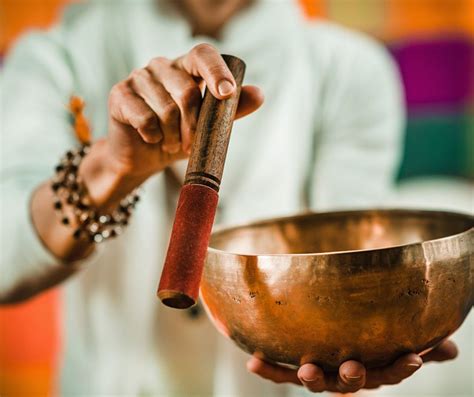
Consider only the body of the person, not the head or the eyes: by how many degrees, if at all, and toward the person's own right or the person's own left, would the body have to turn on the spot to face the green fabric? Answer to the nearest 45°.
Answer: approximately 135° to the person's own left

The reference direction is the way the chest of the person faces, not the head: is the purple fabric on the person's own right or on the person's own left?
on the person's own left

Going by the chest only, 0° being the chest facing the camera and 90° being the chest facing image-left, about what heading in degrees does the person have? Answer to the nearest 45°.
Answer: approximately 0°
